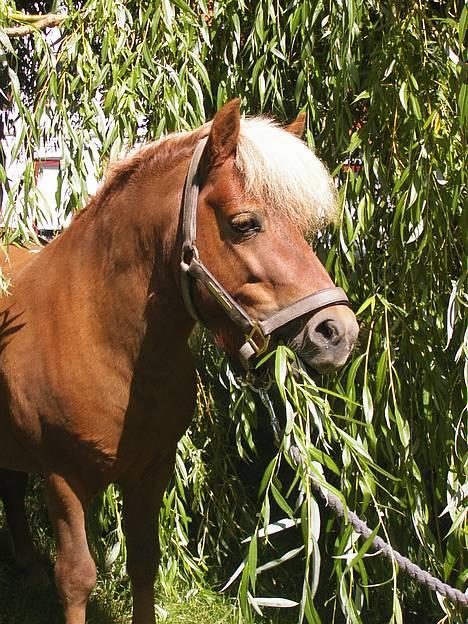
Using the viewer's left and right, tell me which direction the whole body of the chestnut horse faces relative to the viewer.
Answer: facing the viewer and to the right of the viewer
